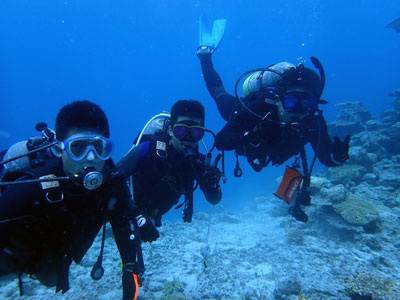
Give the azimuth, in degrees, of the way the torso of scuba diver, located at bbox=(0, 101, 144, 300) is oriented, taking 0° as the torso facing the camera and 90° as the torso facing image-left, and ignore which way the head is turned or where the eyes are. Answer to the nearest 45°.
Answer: approximately 315°

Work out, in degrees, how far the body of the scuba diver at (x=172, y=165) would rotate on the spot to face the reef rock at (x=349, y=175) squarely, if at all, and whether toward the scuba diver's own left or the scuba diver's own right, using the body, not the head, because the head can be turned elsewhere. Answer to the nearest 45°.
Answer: approximately 90° to the scuba diver's own left

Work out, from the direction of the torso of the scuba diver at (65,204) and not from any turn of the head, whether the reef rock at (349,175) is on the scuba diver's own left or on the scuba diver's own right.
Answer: on the scuba diver's own left

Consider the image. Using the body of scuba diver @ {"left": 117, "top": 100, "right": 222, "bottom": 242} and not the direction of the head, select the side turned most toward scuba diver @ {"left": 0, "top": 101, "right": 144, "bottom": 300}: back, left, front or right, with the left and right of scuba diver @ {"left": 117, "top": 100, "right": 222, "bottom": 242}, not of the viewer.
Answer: right

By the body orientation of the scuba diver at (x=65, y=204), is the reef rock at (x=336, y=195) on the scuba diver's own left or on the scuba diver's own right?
on the scuba diver's own left

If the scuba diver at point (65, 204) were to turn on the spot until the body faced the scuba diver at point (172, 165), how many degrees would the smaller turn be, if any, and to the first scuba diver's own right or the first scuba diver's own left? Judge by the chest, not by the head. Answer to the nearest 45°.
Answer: approximately 90° to the first scuba diver's own left

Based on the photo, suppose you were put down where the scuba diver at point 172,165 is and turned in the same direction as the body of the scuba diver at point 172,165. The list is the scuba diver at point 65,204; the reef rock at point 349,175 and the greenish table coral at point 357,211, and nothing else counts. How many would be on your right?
1

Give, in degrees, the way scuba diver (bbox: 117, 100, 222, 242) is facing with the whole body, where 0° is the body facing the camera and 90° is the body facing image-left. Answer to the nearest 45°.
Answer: approximately 315°
